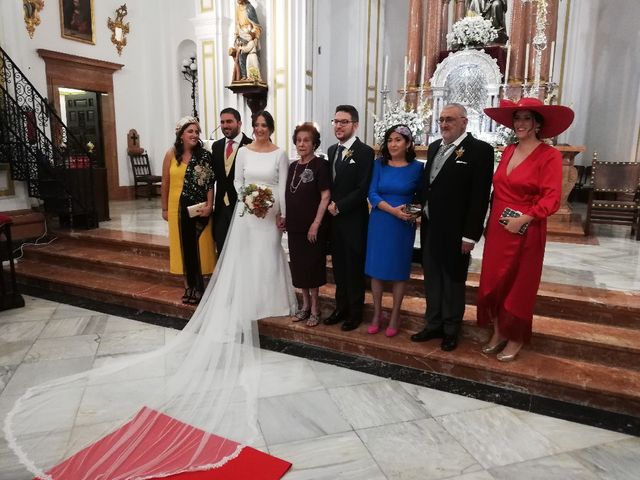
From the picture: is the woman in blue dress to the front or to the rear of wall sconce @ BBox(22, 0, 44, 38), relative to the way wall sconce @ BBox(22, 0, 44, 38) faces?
to the front

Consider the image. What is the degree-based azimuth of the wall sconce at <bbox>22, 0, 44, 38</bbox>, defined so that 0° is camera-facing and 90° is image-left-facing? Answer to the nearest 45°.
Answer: approximately 315°

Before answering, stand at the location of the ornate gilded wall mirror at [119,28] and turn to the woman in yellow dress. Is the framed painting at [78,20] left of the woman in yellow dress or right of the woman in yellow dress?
right

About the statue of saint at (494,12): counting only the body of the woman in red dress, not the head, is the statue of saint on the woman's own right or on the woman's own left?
on the woman's own right

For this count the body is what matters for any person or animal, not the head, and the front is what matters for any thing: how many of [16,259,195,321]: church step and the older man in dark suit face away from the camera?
0

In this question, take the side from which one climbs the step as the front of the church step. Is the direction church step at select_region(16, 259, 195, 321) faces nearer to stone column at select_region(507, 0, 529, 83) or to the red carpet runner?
the red carpet runner

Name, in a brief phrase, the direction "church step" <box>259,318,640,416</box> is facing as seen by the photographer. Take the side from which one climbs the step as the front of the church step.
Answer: facing the viewer and to the left of the viewer

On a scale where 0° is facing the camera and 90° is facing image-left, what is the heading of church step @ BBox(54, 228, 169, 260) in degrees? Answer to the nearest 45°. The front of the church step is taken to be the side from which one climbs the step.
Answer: approximately 45°

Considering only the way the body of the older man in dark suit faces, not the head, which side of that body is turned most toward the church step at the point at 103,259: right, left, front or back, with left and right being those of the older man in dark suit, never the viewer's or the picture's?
right
